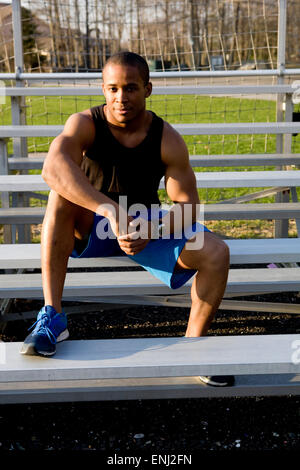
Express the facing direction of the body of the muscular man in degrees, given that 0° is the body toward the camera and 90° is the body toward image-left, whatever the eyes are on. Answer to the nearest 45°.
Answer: approximately 0°
